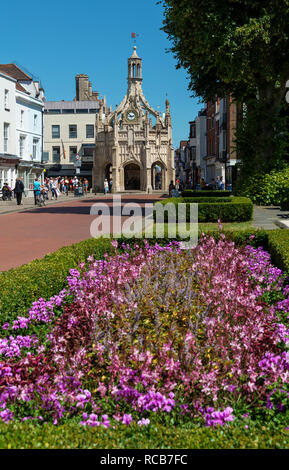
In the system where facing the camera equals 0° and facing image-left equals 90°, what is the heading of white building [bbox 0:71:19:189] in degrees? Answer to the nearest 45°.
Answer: approximately 315°

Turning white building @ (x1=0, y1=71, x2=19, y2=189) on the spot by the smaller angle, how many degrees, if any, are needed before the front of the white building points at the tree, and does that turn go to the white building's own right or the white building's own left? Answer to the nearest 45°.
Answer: approximately 45° to the white building's own right

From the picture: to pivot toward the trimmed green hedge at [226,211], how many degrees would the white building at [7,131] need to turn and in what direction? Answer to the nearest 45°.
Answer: approximately 45° to its right

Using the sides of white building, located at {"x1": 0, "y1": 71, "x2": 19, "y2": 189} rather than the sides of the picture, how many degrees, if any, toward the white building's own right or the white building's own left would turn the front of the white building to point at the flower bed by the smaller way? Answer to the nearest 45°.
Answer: approximately 45° to the white building's own right
